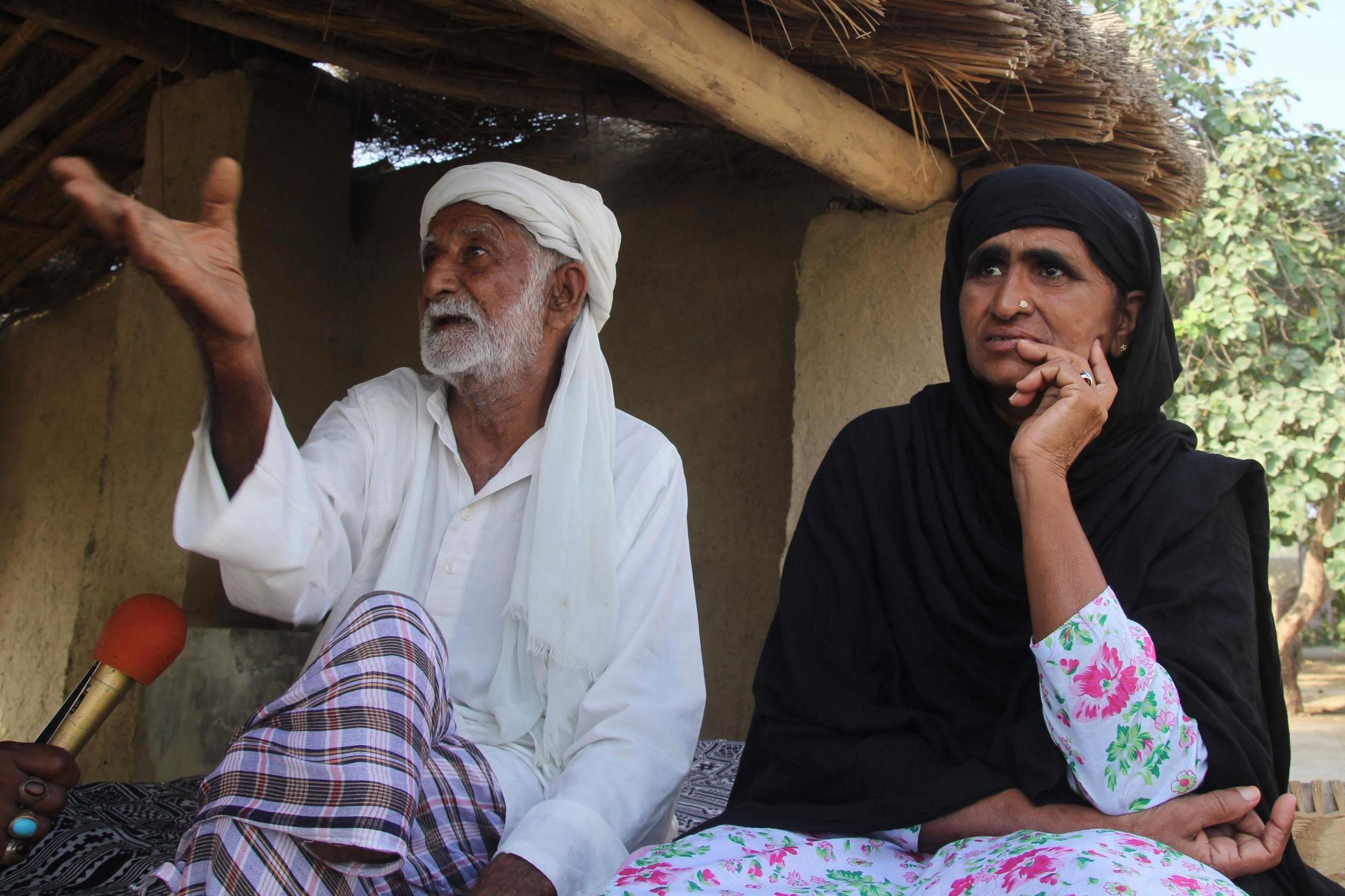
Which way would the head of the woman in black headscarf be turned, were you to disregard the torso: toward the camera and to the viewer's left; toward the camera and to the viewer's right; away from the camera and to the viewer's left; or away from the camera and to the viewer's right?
toward the camera and to the viewer's left

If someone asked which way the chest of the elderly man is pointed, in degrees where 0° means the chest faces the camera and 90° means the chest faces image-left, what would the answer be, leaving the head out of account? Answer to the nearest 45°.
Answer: approximately 45°

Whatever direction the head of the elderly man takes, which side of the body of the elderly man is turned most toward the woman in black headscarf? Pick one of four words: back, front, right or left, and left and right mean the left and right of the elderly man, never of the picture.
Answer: left

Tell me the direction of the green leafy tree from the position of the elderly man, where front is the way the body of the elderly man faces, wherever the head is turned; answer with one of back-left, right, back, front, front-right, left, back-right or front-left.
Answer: back
